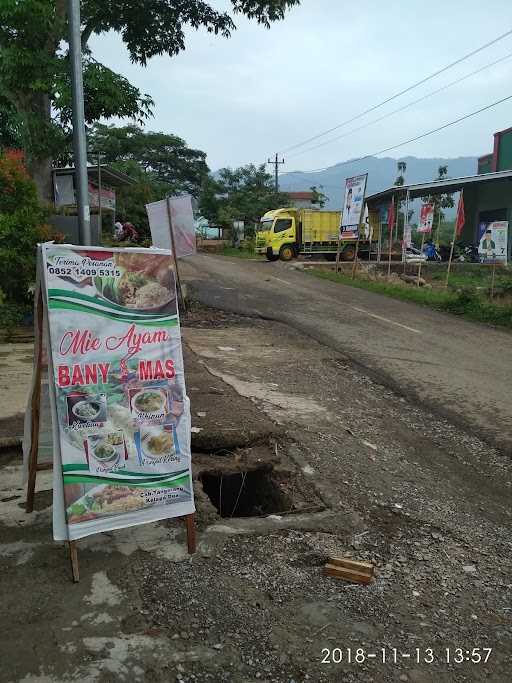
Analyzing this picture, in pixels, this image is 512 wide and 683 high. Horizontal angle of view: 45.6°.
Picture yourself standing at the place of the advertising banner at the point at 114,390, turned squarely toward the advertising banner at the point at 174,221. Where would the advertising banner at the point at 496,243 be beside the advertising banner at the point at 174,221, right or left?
right

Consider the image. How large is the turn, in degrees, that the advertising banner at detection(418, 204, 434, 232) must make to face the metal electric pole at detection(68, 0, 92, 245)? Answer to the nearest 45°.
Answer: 0° — it already faces it

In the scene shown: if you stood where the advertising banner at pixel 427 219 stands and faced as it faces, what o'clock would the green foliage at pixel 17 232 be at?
The green foliage is roughly at 1 o'clock from the advertising banner.

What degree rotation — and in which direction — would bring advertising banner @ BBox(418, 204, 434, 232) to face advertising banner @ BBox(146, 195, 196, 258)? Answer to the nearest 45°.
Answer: approximately 45° to its right

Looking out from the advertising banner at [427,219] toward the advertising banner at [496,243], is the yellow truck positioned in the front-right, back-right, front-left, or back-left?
back-right

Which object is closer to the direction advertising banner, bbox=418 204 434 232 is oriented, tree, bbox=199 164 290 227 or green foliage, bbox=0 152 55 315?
the green foliage

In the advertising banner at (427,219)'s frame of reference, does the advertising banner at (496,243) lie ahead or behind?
ahead

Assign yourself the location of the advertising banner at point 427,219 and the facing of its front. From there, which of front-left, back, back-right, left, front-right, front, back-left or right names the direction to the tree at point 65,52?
front-right

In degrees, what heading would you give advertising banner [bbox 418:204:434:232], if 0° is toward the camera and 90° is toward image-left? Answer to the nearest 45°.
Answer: approximately 0°

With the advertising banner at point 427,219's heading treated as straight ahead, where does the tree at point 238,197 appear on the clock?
The tree is roughly at 5 o'clock from the advertising banner.
